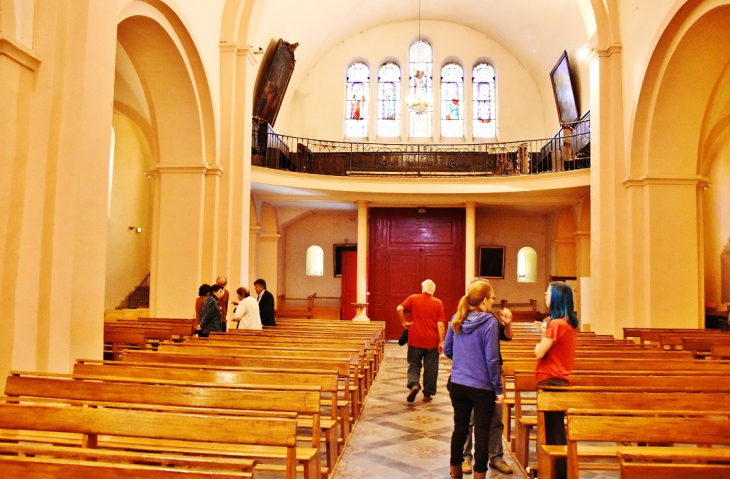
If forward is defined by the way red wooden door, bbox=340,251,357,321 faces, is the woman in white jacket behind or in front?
in front

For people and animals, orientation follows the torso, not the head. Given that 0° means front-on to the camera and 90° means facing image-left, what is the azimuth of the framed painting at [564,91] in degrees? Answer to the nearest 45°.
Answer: approximately 45°

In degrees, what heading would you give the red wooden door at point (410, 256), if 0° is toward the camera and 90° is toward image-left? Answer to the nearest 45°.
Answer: approximately 0°

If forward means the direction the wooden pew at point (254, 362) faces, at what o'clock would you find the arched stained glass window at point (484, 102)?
The arched stained glass window is roughly at 7 o'clock from the wooden pew.

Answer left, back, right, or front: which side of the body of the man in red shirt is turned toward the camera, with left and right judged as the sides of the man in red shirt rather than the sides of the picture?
back

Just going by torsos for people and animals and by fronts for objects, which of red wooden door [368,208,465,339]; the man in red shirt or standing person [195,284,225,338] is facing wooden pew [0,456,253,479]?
the red wooden door

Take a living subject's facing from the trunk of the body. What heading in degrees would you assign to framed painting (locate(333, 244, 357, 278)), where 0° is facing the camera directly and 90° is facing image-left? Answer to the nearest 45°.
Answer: approximately 0°

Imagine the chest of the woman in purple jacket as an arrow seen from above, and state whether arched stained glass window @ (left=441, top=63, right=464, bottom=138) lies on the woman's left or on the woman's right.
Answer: on the woman's left

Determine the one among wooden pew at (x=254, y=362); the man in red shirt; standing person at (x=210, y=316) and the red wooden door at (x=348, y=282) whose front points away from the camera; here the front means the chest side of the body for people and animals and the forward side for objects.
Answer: the man in red shirt

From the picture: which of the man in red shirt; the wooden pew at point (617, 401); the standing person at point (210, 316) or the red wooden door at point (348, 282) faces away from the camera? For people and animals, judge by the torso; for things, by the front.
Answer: the man in red shirt

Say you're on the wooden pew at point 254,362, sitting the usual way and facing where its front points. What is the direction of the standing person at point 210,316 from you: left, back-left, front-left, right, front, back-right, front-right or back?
back

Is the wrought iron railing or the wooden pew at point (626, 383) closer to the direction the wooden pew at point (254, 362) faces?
the wooden pew
